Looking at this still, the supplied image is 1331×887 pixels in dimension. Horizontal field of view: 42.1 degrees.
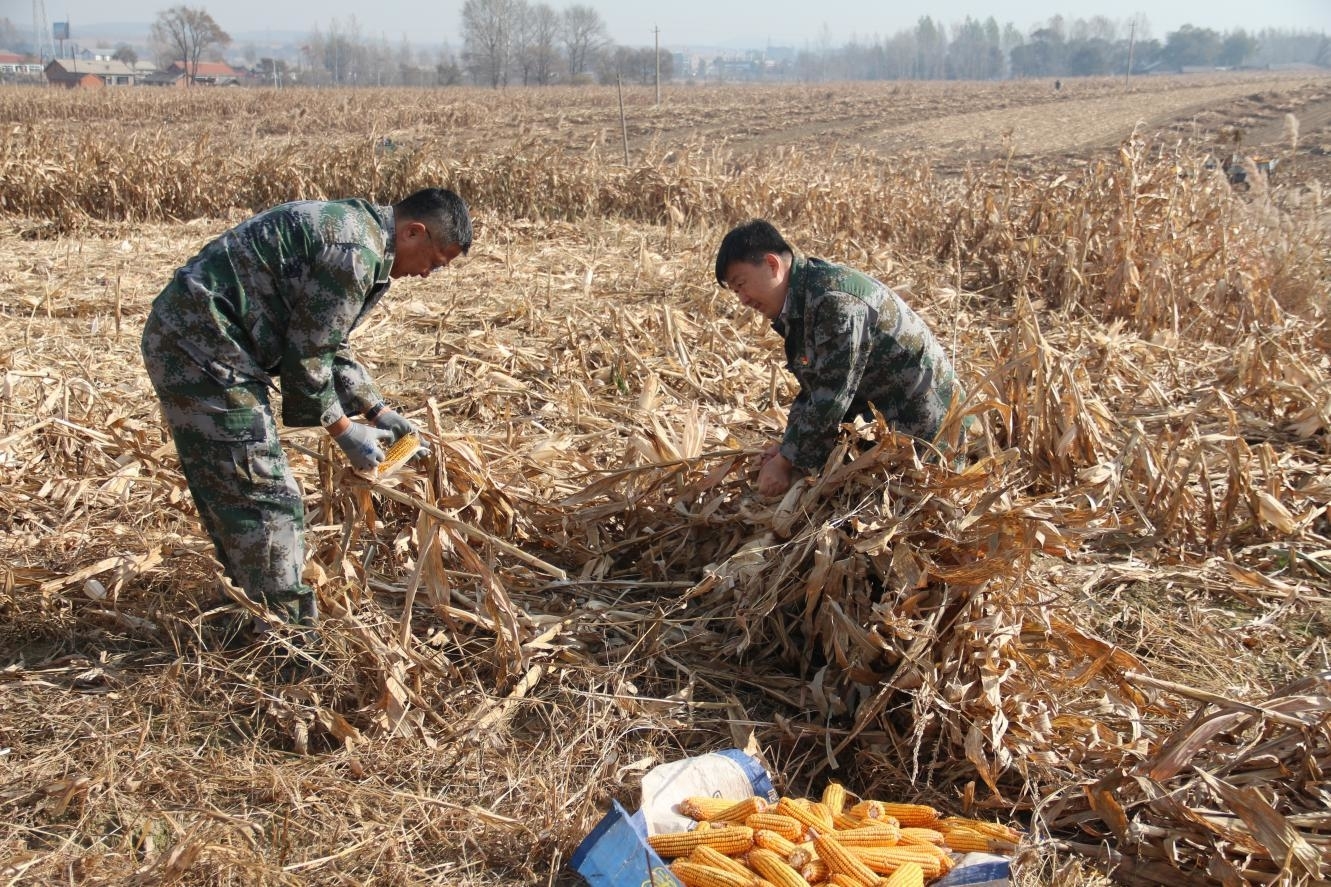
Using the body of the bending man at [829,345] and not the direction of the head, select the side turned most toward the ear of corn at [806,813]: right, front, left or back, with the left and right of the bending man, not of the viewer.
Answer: left

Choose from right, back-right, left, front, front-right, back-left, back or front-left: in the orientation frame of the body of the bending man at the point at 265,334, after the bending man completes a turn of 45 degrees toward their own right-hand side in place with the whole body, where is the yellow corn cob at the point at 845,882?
front

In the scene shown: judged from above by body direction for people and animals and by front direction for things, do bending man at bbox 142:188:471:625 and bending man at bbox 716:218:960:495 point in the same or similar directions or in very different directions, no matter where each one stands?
very different directions

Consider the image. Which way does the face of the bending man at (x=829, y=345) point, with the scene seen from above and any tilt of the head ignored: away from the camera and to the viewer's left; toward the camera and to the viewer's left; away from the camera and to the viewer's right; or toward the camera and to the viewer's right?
toward the camera and to the viewer's left

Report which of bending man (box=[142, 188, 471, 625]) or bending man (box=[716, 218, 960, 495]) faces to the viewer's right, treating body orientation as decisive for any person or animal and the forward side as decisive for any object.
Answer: bending man (box=[142, 188, 471, 625])

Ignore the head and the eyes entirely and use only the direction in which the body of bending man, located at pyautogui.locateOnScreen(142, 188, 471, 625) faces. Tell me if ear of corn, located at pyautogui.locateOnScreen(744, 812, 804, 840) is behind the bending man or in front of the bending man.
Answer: in front

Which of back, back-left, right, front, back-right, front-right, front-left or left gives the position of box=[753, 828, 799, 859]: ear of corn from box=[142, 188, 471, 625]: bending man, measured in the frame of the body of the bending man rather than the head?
front-right

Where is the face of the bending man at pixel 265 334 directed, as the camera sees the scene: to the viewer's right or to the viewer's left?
to the viewer's right

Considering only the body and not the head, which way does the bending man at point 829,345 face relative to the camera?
to the viewer's left

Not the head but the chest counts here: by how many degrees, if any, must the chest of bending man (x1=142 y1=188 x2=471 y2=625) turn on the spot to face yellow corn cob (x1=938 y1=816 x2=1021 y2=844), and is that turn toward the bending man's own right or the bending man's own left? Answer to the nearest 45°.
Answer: approximately 45° to the bending man's own right

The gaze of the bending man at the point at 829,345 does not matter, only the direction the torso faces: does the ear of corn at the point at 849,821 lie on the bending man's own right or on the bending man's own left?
on the bending man's own left

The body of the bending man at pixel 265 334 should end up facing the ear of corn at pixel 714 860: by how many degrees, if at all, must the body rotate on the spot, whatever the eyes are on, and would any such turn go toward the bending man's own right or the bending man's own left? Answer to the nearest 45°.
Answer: approximately 45° to the bending man's own right

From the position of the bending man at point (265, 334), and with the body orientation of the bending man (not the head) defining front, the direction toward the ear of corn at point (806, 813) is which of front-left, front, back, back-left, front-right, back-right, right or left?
front-right

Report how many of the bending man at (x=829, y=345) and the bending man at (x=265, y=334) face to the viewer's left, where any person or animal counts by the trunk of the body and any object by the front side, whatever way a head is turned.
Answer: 1

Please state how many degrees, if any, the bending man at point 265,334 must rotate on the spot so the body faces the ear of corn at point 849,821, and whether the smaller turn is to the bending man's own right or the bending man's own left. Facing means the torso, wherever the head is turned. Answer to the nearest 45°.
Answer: approximately 45° to the bending man's own right

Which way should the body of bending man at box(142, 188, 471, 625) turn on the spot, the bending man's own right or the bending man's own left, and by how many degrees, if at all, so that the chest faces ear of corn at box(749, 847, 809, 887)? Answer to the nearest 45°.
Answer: approximately 45° to the bending man's own right

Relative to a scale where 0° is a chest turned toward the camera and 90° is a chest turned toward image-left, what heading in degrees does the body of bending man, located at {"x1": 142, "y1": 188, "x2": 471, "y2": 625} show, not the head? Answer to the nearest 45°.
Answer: approximately 270°
